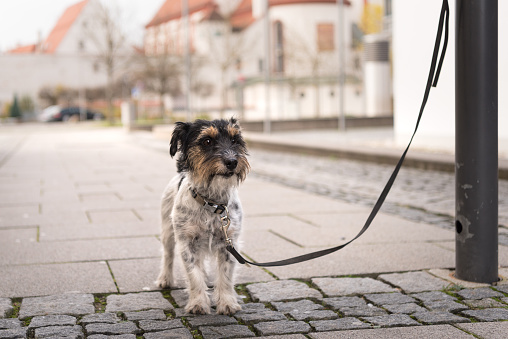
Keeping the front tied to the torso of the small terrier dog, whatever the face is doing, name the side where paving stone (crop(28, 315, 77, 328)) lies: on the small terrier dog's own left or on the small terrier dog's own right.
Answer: on the small terrier dog's own right

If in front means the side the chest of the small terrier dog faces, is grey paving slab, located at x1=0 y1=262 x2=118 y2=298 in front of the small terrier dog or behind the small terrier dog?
behind

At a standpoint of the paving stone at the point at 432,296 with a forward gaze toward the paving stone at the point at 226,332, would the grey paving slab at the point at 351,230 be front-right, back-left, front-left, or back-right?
back-right

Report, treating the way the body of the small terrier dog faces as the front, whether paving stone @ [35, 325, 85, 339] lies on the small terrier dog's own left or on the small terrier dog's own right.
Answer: on the small terrier dog's own right

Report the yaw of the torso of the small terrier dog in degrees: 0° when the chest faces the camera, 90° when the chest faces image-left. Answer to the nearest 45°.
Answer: approximately 315°

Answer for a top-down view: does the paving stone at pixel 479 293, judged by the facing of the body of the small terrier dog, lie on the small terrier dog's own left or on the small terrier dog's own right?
on the small terrier dog's own left

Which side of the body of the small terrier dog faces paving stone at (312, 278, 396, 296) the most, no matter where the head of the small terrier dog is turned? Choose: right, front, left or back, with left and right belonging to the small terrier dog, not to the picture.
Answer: left

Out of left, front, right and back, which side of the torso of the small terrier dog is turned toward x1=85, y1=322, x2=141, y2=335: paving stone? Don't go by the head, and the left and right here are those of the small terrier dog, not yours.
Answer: right
